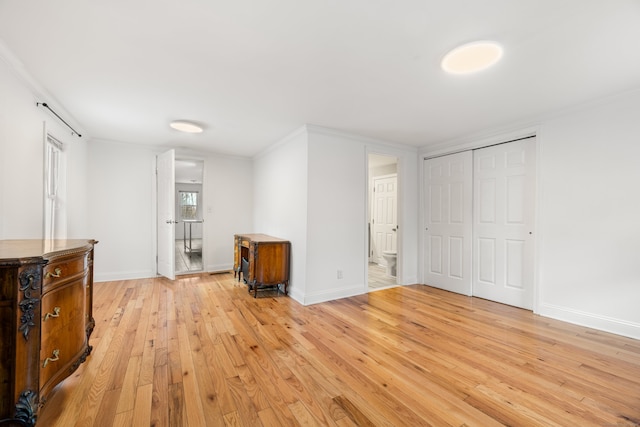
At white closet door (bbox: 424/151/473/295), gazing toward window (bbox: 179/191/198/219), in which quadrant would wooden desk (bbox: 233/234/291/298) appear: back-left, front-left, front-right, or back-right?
front-left

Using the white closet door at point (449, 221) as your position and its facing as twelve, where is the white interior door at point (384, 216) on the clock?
The white interior door is roughly at 3 o'clock from the white closet door.

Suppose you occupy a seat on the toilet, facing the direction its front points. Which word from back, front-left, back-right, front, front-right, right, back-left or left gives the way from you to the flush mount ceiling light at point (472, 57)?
front-left

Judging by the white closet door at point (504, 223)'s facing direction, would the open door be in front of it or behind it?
in front

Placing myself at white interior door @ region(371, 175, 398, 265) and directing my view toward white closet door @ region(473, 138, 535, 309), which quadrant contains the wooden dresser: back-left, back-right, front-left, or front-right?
front-right

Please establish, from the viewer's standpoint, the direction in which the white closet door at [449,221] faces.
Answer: facing the viewer and to the left of the viewer

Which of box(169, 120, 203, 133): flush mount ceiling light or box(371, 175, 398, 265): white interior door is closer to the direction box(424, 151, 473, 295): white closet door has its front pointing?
the flush mount ceiling light

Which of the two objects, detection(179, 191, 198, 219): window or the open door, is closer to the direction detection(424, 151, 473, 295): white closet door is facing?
the open door

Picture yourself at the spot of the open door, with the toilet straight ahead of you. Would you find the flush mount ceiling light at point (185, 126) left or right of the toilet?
right

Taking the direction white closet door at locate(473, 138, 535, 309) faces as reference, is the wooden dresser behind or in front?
in front

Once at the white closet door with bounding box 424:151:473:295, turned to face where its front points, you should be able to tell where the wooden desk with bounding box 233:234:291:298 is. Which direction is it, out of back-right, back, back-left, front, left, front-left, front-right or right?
front

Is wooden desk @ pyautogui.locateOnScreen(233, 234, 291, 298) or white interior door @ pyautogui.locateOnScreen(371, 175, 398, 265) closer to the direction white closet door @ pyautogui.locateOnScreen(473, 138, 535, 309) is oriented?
the wooden desk

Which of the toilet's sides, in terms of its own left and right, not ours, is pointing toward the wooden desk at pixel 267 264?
front

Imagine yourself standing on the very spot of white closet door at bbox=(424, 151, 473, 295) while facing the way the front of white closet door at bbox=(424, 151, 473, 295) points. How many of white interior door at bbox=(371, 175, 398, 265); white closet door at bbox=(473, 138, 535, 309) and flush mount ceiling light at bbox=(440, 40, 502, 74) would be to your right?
1

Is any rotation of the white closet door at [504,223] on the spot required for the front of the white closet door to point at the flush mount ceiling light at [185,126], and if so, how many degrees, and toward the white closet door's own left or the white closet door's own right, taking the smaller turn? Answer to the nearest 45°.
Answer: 0° — it already faces it
